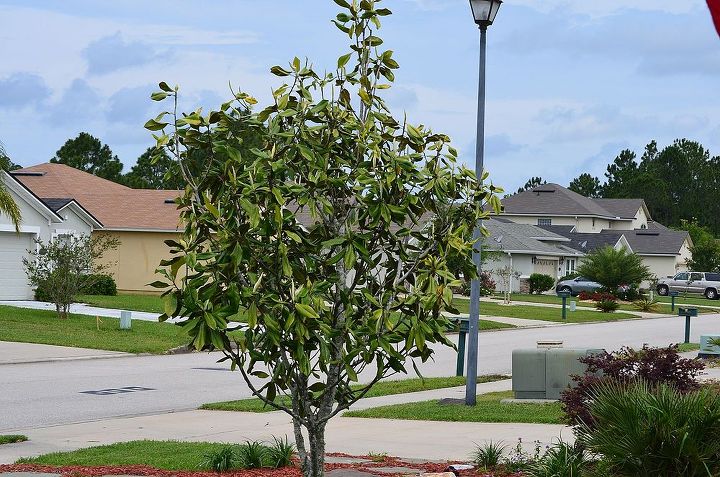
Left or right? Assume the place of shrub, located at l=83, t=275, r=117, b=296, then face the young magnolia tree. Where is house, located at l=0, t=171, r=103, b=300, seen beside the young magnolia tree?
right

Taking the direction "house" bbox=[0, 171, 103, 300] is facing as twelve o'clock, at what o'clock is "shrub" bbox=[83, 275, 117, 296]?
The shrub is roughly at 9 o'clock from the house.

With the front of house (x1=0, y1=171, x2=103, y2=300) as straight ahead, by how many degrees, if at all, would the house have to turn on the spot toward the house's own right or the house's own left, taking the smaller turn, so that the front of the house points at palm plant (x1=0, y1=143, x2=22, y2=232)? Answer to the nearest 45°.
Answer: approximately 45° to the house's own right

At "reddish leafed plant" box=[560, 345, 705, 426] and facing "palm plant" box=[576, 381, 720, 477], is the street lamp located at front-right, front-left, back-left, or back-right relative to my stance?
back-right

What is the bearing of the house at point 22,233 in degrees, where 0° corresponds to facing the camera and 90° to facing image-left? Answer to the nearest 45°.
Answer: approximately 315°

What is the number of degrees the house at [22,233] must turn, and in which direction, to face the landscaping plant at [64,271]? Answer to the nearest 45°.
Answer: approximately 45° to its right
